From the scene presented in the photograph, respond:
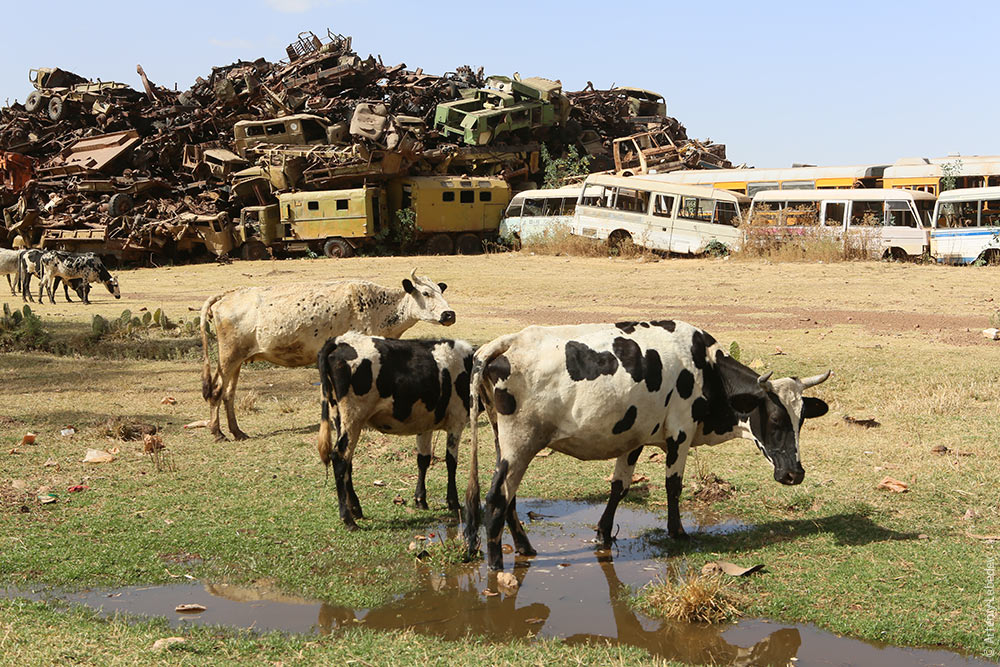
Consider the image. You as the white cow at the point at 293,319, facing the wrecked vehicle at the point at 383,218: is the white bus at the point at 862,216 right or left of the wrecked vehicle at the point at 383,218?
right

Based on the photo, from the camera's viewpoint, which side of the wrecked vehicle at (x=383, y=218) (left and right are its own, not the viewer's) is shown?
left

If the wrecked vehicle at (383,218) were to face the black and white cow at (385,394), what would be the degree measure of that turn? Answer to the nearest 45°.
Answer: approximately 90° to its left

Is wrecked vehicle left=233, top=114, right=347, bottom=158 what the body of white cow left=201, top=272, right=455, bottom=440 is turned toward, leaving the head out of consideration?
no

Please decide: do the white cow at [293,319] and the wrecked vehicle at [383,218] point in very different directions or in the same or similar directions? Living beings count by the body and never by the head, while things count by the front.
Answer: very different directions

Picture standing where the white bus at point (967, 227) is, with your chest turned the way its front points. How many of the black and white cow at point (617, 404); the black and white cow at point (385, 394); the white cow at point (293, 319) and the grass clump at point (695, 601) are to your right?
0

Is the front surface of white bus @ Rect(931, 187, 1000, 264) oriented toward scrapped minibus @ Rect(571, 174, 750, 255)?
yes

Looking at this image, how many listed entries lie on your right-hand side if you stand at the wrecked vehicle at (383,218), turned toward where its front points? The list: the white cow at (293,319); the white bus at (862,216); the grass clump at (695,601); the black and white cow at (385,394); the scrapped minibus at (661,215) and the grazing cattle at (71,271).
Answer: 0

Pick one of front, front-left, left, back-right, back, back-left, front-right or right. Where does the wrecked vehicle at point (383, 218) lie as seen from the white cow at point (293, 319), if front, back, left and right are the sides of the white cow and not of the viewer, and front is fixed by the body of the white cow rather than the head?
left

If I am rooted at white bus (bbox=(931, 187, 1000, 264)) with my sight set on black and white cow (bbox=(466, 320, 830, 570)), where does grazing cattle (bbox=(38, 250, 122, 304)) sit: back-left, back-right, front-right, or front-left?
front-right

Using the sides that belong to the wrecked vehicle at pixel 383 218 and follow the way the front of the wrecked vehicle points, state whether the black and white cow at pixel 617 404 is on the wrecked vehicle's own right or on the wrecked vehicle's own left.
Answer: on the wrecked vehicle's own left
